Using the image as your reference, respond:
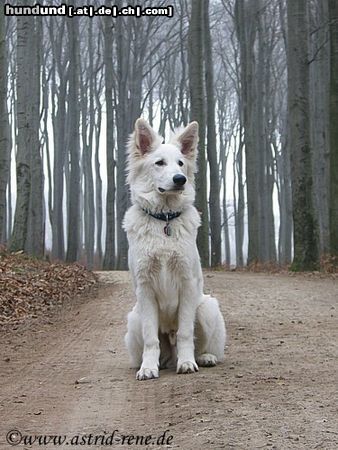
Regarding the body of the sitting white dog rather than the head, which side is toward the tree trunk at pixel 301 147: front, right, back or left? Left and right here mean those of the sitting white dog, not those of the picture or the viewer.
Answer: back

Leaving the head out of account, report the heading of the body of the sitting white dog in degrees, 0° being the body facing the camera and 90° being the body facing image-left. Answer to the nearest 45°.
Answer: approximately 0°

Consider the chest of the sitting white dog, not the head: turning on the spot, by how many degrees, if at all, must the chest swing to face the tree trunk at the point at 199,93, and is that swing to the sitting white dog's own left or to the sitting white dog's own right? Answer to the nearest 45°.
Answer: approximately 180°

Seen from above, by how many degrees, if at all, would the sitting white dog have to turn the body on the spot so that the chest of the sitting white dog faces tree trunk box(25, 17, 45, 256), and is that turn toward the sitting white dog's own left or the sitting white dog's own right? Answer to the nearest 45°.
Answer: approximately 180°

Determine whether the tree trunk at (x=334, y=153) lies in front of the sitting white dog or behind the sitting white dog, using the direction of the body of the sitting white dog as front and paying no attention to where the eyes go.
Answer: behind

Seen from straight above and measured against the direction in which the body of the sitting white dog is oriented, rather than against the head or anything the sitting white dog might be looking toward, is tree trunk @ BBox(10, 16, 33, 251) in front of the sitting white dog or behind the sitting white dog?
behind

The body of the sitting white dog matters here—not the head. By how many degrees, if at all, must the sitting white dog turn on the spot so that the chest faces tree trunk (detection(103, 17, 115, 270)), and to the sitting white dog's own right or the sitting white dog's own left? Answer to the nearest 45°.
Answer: approximately 180°

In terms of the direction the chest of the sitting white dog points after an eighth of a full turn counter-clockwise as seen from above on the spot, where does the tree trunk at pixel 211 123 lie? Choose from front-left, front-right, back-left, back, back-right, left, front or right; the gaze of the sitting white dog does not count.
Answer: back-left

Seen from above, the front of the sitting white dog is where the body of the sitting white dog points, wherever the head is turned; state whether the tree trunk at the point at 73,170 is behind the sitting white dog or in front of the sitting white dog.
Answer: behind

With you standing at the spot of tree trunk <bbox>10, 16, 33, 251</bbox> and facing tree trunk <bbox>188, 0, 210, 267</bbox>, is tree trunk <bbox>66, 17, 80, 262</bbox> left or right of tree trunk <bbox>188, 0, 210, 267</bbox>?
left

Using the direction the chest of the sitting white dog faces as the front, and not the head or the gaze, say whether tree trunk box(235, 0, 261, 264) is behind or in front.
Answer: behind

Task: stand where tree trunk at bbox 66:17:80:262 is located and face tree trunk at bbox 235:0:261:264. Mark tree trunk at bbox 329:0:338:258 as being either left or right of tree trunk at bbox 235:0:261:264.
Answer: right
